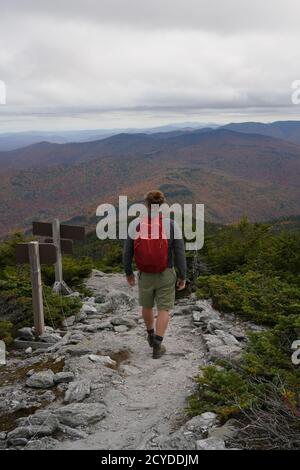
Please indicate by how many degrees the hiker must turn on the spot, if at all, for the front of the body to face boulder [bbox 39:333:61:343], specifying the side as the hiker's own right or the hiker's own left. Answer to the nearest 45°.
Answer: approximately 45° to the hiker's own left

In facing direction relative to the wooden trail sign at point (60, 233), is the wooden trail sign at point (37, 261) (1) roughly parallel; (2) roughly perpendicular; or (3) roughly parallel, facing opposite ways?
roughly parallel

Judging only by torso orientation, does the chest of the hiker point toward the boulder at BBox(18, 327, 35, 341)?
no

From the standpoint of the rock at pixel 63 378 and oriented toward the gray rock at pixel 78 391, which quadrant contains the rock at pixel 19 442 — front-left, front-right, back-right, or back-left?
front-right

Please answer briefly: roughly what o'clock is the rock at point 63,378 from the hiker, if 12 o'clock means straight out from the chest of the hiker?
The rock is roughly at 8 o'clock from the hiker.

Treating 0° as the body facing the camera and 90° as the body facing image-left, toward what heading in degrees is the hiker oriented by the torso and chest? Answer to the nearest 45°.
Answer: approximately 180°
